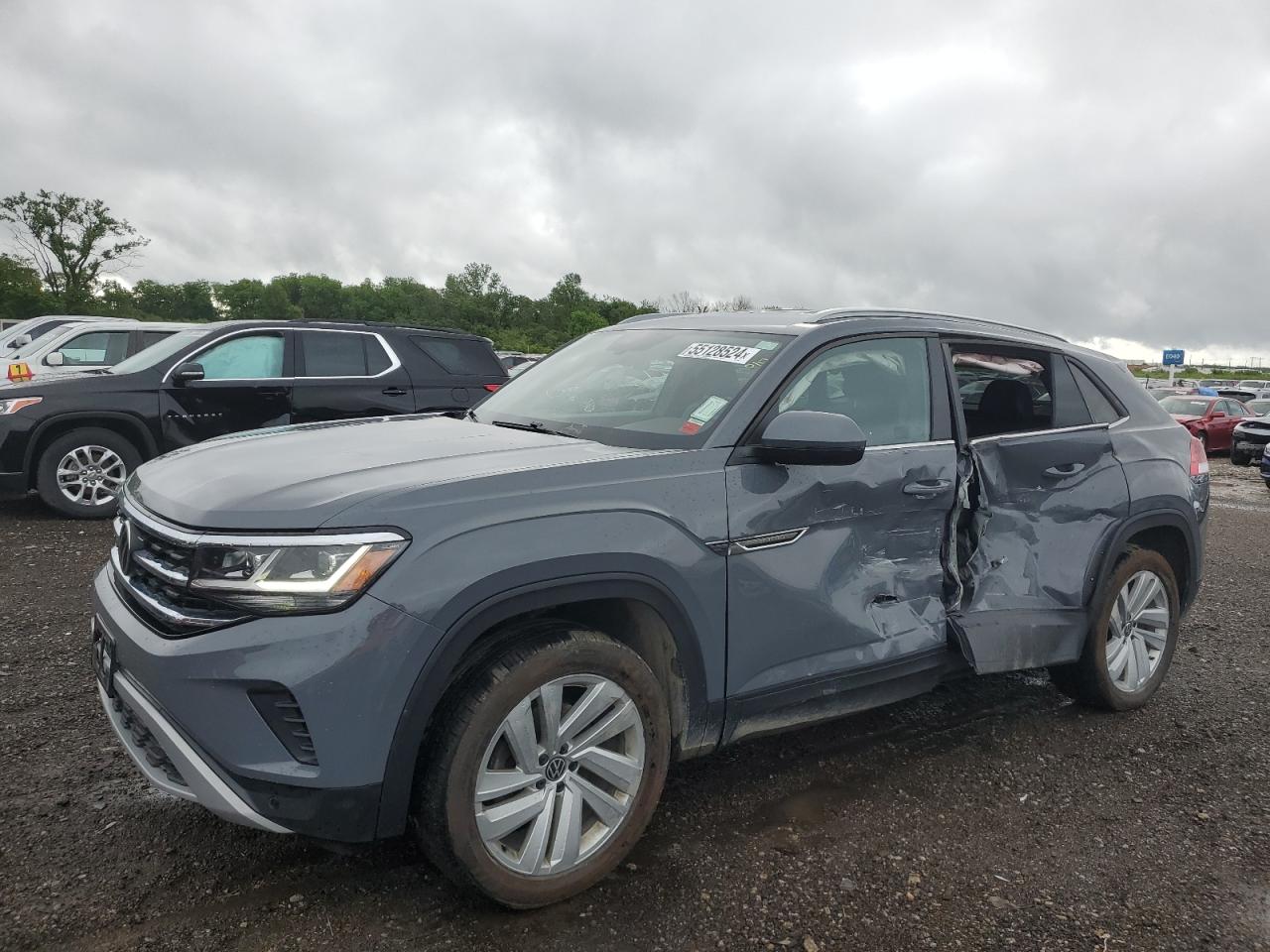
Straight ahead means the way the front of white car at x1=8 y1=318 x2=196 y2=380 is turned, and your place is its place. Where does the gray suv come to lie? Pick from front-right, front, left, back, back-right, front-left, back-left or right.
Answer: left

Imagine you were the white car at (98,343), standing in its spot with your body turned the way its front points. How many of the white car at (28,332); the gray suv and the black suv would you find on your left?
2

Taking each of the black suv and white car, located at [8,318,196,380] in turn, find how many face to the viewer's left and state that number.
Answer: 2

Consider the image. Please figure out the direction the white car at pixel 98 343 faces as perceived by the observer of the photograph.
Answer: facing to the left of the viewer

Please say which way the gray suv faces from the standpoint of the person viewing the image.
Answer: facing the viewer and to the left of the viewer

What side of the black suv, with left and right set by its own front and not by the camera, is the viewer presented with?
left

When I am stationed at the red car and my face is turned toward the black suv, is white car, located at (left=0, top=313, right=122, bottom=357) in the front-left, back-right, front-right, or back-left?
front-right

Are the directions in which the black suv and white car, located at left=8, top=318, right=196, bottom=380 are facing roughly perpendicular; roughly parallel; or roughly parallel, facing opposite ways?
roughly parallel

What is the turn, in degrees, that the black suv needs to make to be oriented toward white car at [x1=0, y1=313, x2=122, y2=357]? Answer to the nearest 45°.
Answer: approximately 90° to its right

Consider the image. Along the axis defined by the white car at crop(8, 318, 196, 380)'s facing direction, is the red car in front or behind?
behind

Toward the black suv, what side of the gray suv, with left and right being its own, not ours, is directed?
right

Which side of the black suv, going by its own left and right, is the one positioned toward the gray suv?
left
